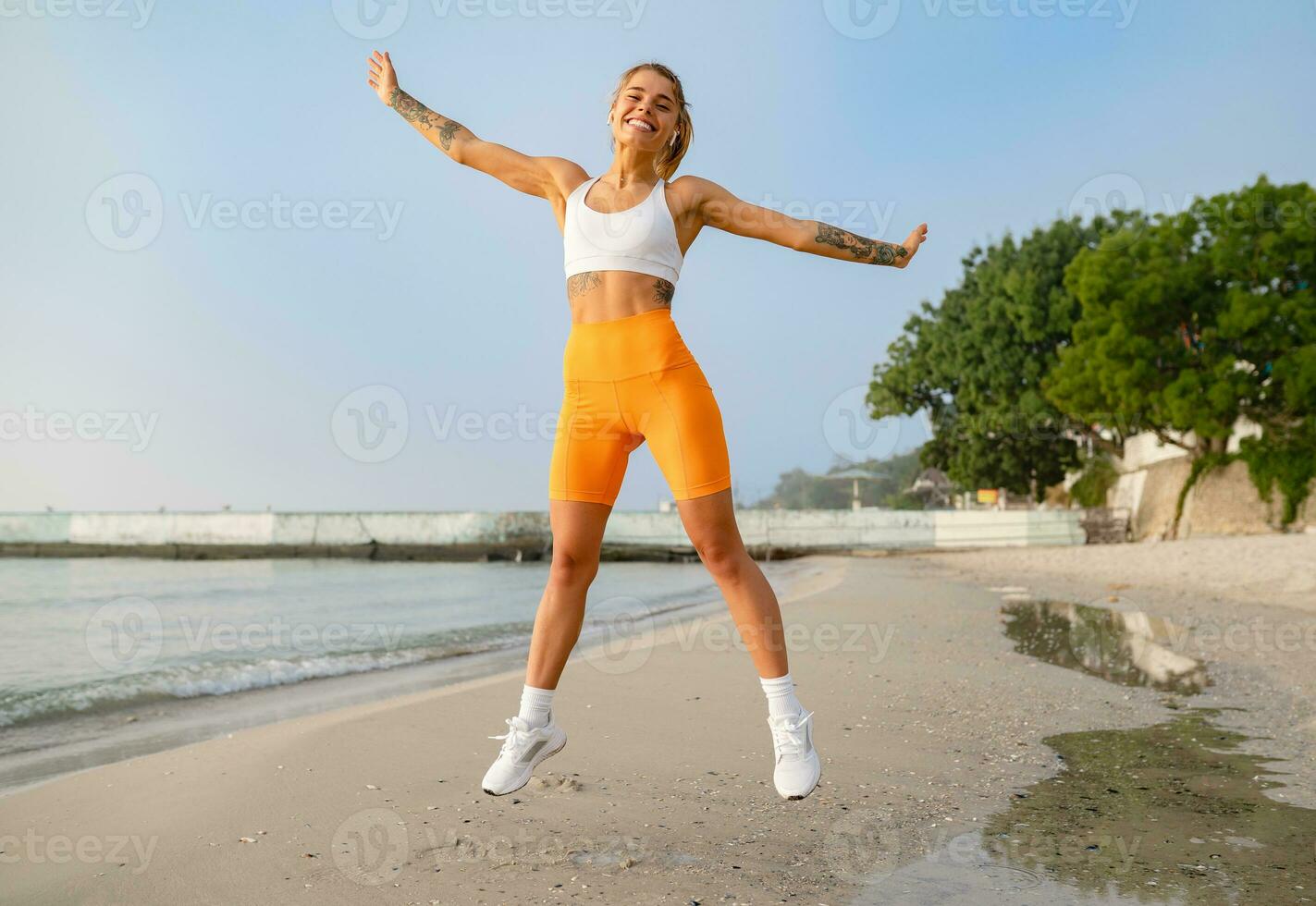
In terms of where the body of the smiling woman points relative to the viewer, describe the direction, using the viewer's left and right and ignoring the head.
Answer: facing the viewer

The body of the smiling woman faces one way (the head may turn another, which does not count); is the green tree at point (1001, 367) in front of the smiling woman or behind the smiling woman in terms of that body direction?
behind

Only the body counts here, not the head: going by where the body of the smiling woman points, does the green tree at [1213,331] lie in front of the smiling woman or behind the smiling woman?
behind

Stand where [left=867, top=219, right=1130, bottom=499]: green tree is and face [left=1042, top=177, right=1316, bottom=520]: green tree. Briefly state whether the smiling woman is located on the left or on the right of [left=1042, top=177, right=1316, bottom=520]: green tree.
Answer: right
